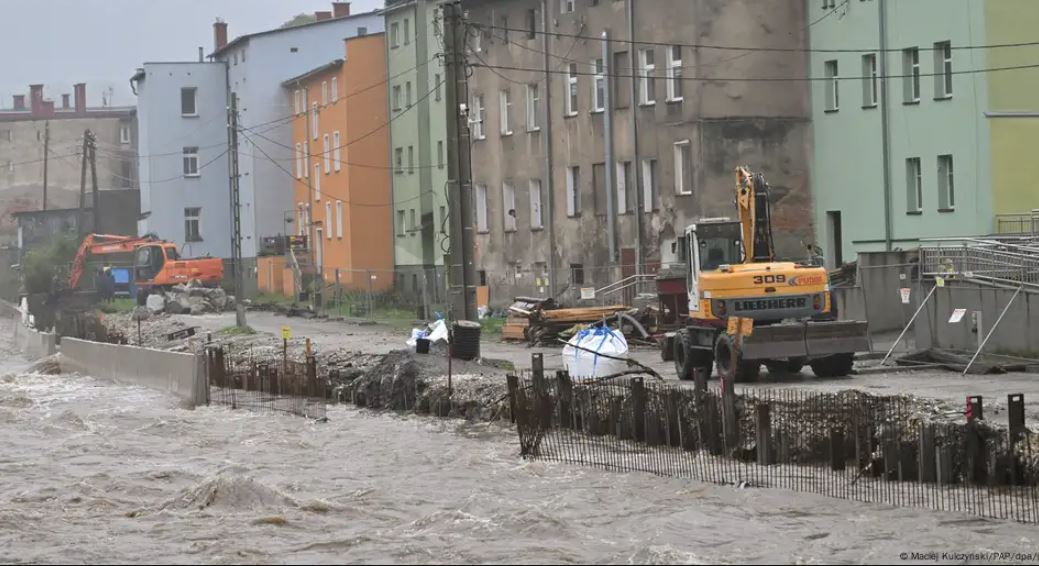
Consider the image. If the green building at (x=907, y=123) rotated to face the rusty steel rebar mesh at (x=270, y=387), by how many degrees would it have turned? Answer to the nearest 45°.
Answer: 0° — it already faces it

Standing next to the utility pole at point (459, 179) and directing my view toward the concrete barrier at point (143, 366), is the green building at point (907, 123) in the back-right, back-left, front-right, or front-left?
back-right

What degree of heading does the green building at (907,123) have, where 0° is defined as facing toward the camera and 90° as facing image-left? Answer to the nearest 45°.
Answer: approximately 45°

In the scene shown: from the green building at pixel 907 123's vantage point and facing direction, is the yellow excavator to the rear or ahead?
ahead

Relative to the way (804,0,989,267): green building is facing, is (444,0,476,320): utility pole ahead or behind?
ahead

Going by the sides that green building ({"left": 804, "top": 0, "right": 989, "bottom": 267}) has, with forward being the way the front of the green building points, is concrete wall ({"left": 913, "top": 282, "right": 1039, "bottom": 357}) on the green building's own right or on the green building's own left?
on the green building's own left
